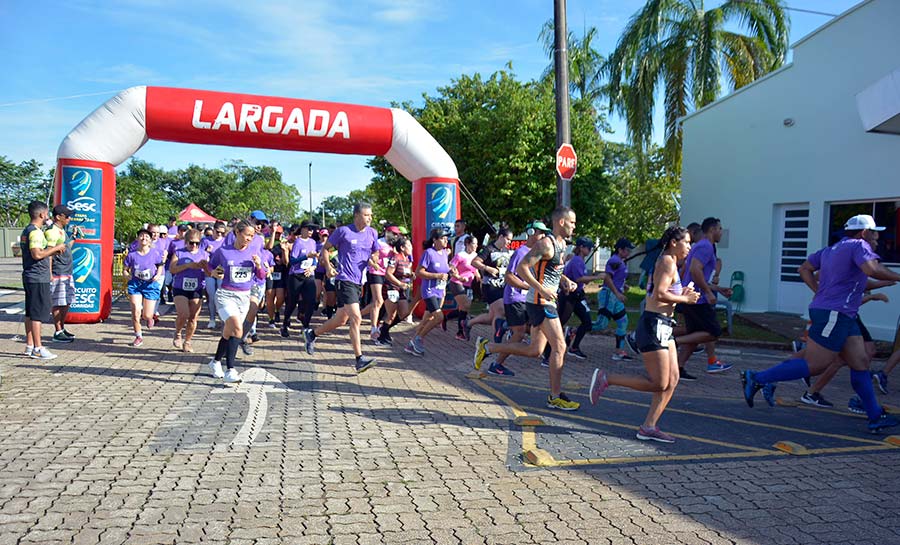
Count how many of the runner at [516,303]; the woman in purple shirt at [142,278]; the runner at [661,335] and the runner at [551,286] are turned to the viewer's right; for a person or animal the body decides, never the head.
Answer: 3

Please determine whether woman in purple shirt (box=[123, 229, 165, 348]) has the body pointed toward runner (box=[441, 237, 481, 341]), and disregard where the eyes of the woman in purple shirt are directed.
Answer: no

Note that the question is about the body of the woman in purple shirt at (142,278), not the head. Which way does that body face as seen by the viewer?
toward the camera

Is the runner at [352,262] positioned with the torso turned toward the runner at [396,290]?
no

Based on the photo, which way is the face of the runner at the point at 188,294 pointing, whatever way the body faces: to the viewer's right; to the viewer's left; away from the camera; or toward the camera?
toward the camera

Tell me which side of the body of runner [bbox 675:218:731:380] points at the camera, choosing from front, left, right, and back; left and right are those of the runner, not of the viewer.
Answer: right

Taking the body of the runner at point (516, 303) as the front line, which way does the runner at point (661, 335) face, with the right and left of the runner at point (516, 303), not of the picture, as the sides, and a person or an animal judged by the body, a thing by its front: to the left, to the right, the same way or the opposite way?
the same way

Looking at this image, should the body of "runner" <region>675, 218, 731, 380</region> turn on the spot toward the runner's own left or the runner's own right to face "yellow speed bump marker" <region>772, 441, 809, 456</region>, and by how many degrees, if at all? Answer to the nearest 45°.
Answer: approximately 90° to the runner's own right

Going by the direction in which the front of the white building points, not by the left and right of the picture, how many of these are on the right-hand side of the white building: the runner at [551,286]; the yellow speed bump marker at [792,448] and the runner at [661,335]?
0

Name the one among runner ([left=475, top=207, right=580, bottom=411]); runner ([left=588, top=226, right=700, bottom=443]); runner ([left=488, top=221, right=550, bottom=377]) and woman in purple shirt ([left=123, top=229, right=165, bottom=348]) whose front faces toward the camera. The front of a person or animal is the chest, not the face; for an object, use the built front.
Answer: the woman in purple shirt

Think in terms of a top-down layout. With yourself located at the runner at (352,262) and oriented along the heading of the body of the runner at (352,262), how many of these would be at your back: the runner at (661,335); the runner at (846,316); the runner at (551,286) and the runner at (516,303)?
0

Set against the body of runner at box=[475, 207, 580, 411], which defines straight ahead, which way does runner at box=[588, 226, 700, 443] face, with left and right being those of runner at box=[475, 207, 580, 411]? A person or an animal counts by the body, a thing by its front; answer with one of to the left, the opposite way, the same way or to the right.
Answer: the same way

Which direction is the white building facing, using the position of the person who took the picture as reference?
facing the viewer and to the left of the viewer

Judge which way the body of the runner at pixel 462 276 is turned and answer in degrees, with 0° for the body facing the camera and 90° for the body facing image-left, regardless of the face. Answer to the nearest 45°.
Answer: approximately 315°

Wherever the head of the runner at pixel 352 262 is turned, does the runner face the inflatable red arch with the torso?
no

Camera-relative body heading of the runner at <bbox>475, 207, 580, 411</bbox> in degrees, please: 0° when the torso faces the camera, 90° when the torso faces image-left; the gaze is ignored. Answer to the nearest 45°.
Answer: approximately 270°

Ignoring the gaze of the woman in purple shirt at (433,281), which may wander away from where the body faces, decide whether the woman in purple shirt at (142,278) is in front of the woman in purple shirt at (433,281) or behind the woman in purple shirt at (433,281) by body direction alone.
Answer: behind

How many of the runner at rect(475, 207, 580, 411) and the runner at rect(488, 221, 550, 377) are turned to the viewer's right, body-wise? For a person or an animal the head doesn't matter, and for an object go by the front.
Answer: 2

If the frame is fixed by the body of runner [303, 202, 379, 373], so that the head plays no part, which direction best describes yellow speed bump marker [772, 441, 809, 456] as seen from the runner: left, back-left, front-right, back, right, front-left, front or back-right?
front
